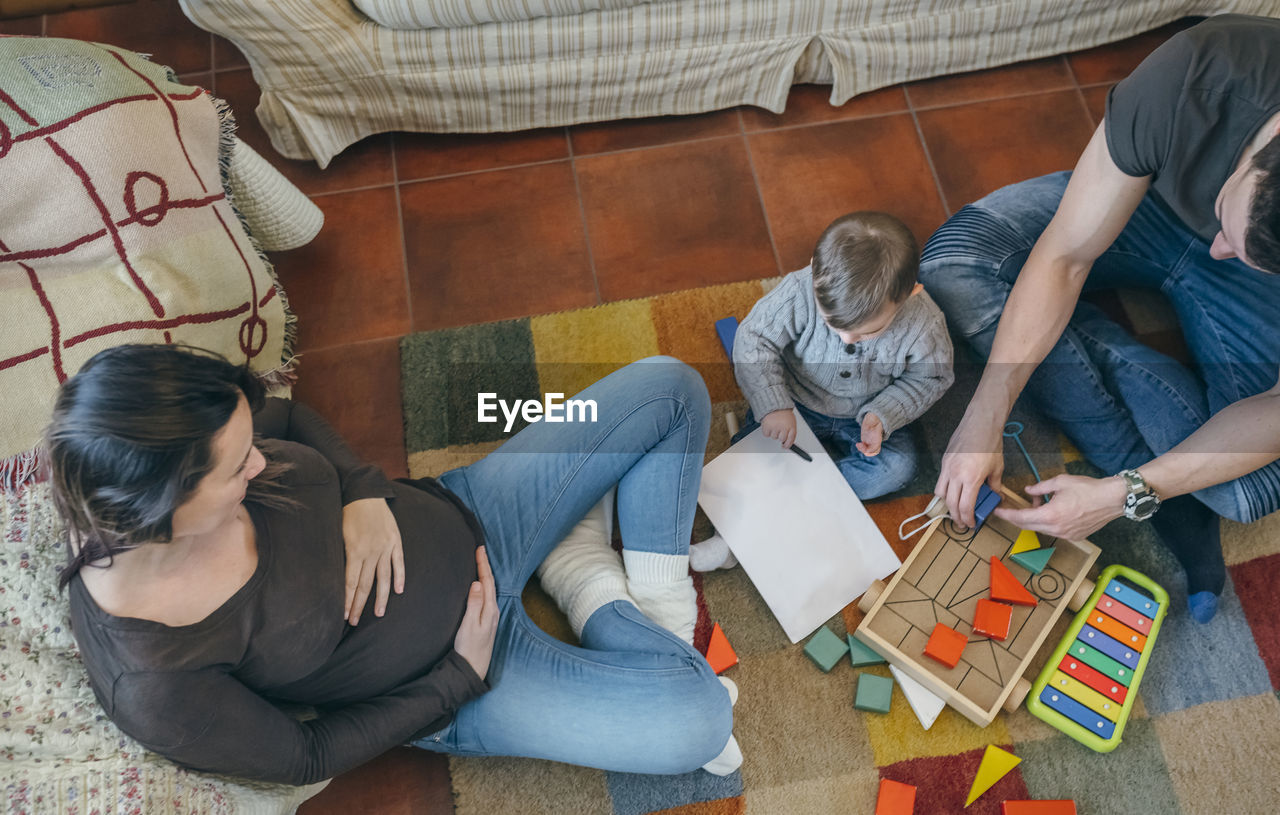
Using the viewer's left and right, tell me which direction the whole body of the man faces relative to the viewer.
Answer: facing the viewer and to the left of the viewer

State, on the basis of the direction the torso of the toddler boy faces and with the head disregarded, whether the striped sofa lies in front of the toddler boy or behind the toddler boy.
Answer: behind

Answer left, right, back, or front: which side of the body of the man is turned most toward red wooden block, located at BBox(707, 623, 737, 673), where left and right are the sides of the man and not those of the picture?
front

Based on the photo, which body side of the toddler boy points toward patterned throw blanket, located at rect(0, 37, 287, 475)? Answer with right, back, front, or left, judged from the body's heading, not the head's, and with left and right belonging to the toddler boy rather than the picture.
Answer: right

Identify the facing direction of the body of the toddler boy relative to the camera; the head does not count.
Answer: toward the camera

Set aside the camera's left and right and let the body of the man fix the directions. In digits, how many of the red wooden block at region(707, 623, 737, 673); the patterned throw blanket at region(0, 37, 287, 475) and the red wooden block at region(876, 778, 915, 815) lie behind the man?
0

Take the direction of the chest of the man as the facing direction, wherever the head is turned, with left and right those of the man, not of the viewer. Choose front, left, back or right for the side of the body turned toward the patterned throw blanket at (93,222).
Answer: front
